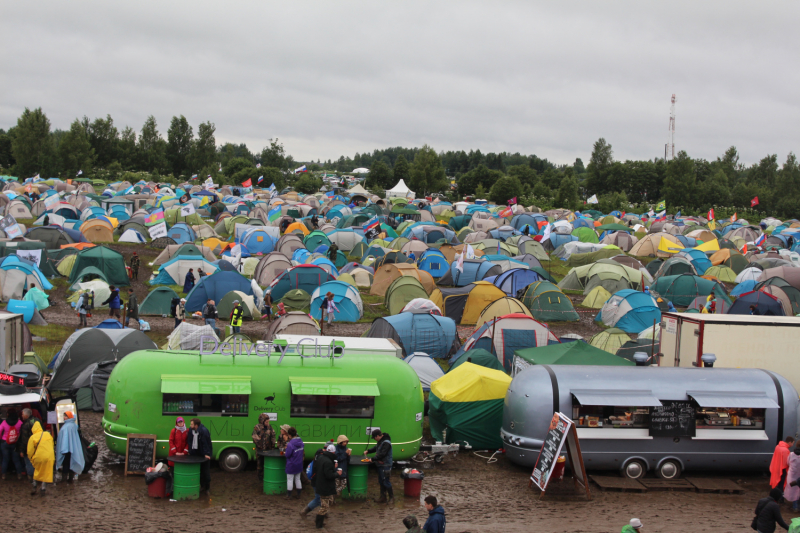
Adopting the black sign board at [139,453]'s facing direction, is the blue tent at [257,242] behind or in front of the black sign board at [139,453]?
behind

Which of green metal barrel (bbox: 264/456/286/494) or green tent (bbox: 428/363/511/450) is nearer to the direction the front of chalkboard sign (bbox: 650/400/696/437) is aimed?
the green metal barrel

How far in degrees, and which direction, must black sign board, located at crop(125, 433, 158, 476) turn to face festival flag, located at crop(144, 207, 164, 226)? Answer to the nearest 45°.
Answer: approximately 180°

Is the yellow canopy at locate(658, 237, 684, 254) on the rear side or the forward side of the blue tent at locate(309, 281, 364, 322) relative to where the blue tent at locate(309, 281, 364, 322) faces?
on the rear side

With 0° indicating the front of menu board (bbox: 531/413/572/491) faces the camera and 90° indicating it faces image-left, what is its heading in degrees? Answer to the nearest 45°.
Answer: approximately 45°
